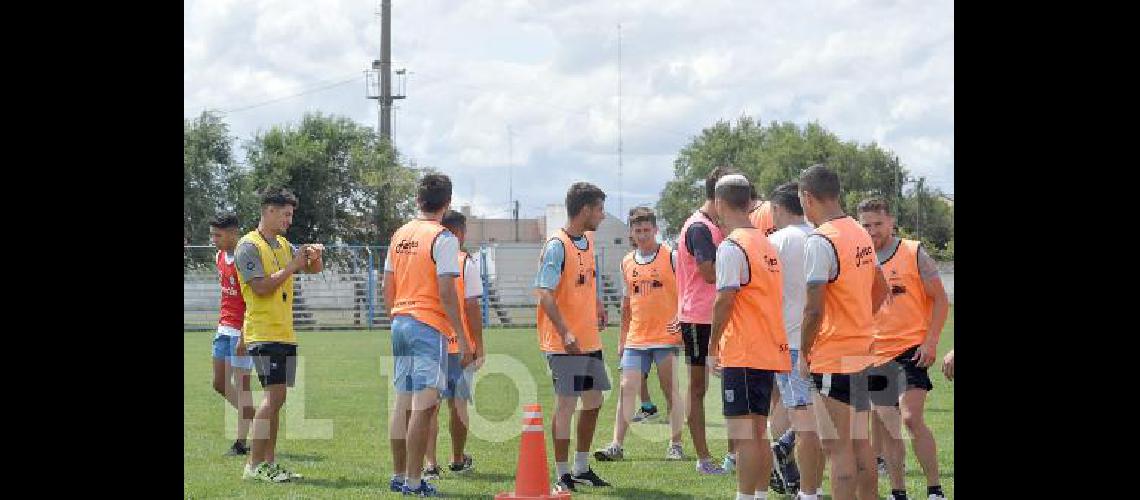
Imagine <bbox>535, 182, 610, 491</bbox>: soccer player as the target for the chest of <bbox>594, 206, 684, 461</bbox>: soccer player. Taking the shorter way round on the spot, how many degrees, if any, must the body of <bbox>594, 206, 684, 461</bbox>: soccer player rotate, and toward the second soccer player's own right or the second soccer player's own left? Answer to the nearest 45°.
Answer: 0° — they already face them

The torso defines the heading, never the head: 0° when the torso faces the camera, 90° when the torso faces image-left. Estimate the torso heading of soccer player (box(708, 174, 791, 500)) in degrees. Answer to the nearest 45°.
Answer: approximately 135°

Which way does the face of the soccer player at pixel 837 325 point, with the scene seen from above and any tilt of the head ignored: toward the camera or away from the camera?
away from the camera

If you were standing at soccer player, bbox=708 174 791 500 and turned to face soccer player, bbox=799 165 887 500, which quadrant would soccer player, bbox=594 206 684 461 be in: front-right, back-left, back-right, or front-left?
back-left

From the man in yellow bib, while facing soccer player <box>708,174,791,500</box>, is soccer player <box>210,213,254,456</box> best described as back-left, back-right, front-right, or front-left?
back-left

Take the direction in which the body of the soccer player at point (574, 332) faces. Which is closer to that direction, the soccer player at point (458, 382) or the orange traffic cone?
the orange traffic cone

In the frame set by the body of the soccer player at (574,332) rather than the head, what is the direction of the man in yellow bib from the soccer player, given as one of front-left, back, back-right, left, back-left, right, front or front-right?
back-right

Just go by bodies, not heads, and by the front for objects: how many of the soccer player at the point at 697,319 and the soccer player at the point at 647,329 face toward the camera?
1

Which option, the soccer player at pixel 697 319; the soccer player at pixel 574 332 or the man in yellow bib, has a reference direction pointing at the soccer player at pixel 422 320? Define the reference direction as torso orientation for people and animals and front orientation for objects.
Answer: the man in yellow bib
